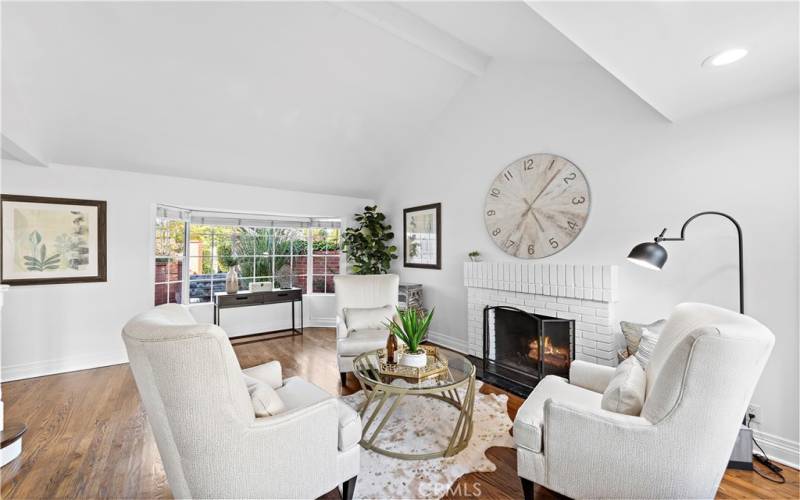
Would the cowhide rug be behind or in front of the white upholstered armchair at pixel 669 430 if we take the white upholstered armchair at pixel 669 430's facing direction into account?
in front

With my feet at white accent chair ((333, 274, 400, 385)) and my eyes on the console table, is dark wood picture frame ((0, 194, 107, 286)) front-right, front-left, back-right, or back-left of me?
front-left

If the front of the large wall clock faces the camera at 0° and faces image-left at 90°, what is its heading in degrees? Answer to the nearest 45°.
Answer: approximately 45°

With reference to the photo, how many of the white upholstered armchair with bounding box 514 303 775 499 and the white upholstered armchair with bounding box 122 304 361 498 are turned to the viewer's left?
1

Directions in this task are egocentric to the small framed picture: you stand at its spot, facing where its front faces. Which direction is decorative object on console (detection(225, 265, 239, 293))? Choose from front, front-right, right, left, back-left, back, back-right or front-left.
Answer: front-right

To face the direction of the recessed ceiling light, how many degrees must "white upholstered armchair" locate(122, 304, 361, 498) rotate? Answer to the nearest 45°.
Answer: approximately 45° to its right

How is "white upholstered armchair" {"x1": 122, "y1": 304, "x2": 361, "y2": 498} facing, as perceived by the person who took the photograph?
facing away from the viewer and to the right of the viewer

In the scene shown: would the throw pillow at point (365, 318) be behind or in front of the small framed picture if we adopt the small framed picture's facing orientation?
in front

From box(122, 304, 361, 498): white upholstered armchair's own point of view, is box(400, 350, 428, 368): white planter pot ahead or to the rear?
ahead

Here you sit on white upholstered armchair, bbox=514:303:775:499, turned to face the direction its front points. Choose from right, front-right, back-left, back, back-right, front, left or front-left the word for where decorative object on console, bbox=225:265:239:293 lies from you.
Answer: front

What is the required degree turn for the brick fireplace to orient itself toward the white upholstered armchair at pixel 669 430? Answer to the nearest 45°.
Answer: approximately 45° to its left

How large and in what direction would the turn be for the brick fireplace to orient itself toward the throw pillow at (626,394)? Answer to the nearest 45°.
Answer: approximately 45° to its left

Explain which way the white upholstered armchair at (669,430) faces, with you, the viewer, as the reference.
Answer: facing to the left of the viewer

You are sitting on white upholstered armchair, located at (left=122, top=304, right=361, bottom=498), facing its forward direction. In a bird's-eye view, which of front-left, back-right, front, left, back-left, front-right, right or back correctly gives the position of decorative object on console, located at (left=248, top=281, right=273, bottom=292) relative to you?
front-left
